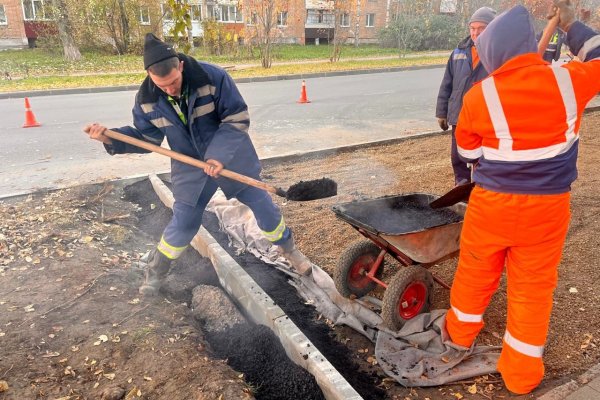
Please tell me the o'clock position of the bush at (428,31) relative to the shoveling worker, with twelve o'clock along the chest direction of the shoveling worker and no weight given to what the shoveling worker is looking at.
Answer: The bush is roughly at 7 o'clock from the shoveling worker.

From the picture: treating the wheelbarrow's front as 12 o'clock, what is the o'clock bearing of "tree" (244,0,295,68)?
The tree is roughly at 4 o'clock from the wheelbarrow.

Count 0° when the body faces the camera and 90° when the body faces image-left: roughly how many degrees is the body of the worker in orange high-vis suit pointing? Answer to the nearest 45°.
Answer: approximately 180°

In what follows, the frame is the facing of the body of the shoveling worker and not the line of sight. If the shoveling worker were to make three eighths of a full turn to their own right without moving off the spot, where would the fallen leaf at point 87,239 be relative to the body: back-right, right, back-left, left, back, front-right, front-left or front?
front

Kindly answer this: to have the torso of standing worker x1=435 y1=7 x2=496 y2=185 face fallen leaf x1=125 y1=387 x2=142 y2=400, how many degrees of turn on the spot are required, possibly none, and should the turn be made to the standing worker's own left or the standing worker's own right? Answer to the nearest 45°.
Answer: approximately 45° to the standing worker's own right

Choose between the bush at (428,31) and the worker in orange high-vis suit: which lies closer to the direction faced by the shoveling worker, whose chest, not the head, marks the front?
the worker in orange high-vis suit

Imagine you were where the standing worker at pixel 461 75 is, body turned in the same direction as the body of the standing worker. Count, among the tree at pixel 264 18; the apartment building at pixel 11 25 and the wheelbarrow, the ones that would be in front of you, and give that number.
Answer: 1

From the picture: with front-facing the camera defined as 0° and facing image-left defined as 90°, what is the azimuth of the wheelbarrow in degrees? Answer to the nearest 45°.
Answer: approximately 45°

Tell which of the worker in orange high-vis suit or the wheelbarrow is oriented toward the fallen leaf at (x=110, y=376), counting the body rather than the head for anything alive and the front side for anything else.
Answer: the wheelbarrow

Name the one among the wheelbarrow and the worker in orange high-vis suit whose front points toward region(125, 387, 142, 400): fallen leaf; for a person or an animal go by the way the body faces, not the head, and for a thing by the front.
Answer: the wheelbarrow

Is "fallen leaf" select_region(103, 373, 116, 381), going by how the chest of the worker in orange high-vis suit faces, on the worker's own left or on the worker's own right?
on the worker's own left

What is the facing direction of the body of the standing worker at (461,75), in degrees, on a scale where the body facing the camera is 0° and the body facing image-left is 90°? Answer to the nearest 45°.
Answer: approximately 0°

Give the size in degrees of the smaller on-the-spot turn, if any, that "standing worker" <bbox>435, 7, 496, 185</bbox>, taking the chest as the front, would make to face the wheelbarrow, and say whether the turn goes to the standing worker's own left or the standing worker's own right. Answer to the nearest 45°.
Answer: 0° — they already face it

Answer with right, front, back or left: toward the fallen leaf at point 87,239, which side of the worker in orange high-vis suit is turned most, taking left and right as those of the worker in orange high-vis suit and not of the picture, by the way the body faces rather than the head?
left
